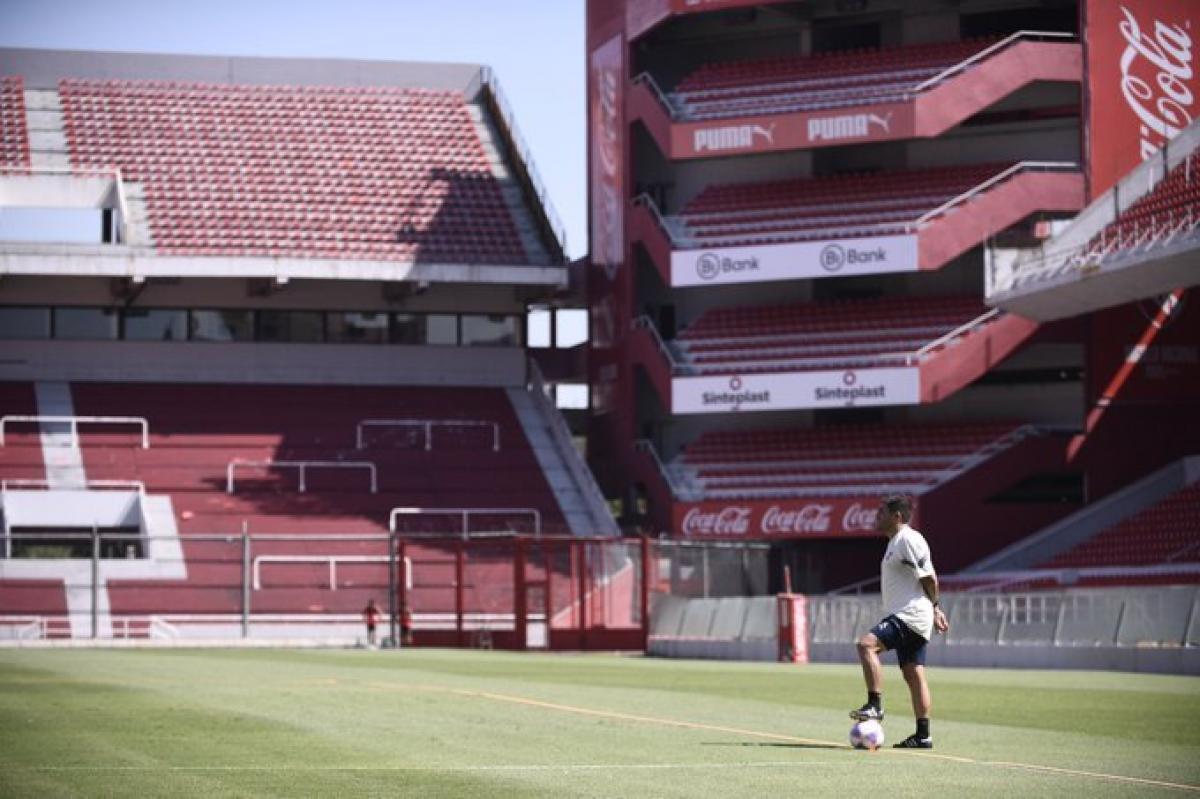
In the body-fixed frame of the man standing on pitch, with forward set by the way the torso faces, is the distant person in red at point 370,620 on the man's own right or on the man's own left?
on the man's own right

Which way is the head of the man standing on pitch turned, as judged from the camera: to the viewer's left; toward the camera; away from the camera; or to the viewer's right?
to the viewer's left

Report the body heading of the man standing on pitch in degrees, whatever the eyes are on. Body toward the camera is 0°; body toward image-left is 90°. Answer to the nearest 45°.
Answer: approximately 90°
